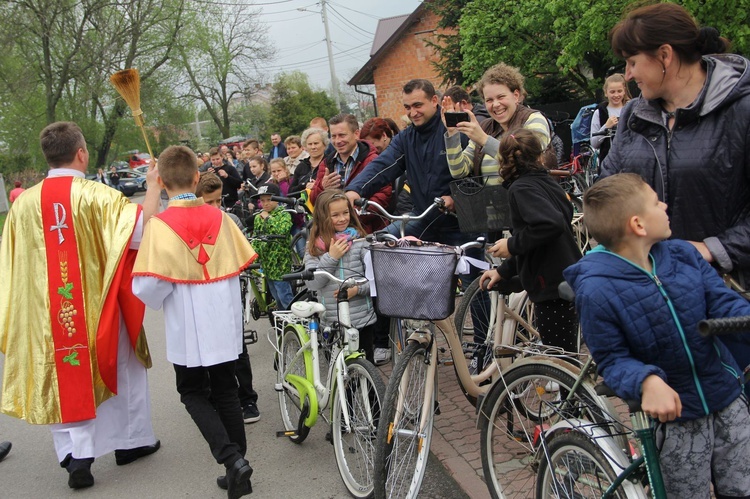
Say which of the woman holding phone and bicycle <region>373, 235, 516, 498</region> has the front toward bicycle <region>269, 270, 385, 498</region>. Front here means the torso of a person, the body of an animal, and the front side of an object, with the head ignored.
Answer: the woman holding phone

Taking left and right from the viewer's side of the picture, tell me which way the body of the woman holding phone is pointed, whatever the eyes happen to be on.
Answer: facing the viewer and to the left of the viewer

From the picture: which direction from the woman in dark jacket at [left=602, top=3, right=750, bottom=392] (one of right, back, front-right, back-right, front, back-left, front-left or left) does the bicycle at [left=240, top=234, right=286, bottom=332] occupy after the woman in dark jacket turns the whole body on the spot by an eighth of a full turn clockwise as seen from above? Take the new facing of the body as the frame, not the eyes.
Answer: front-right

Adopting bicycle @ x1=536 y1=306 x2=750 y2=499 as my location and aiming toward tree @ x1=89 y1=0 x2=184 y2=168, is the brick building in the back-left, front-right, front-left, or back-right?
front-right

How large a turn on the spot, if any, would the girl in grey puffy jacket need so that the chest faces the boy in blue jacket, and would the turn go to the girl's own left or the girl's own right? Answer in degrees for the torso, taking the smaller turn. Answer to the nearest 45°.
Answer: approximately 45° to the girl's own left

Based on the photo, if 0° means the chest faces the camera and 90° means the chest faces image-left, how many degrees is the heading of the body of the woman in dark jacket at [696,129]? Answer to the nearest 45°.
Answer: approximately 45°

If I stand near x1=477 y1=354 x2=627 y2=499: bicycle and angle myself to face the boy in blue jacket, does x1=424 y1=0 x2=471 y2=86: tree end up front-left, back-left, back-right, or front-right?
back-left

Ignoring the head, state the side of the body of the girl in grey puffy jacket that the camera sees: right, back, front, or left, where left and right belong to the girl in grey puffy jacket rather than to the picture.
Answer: front

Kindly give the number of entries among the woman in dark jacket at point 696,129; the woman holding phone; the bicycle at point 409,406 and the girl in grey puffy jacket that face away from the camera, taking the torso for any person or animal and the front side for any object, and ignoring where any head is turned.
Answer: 0

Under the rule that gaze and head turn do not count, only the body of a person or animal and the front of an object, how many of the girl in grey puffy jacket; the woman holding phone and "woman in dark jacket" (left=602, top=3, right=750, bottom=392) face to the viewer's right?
0

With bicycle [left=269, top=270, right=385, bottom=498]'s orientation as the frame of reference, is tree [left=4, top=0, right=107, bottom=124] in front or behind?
behind

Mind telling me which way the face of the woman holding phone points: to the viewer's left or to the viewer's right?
to the viewer's left

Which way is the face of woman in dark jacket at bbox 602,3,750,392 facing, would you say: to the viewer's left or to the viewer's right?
to the viewer's left

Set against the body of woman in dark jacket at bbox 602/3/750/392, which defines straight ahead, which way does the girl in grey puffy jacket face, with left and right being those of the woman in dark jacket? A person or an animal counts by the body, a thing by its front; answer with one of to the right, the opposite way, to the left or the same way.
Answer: to the left

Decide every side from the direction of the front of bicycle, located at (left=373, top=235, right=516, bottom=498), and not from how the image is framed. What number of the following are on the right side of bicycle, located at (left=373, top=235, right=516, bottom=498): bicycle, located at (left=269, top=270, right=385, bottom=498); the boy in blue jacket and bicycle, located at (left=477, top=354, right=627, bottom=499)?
1

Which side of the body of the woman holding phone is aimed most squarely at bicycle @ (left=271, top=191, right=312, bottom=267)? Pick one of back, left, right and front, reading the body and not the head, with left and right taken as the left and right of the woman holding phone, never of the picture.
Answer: right

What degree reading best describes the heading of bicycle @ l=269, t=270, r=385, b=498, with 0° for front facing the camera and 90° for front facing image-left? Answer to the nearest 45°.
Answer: approximately 315°

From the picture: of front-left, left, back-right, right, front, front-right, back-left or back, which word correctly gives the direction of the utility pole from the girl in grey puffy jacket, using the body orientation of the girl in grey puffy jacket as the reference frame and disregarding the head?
back
